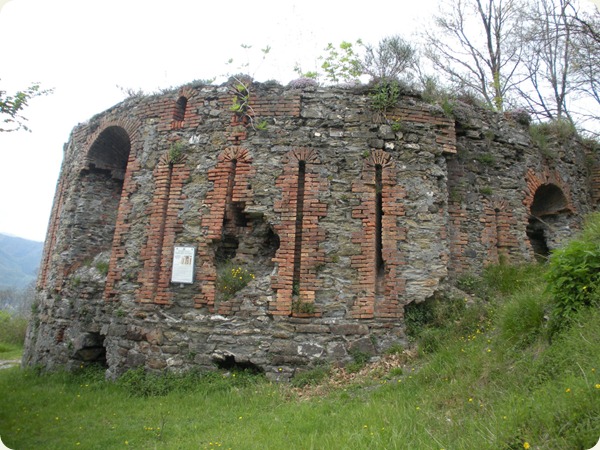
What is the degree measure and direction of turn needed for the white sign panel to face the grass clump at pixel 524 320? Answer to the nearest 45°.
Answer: approximately 45° to its left

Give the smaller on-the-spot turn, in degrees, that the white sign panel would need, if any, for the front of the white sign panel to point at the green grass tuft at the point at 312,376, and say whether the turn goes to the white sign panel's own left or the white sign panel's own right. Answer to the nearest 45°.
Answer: approximately 45° to the white sign panel's own left

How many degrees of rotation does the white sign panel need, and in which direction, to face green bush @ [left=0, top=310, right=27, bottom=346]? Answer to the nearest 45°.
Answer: approximately 135° to its right

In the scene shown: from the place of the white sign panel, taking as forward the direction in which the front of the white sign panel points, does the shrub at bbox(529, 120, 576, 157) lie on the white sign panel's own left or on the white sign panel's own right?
on the white sign panel's own left

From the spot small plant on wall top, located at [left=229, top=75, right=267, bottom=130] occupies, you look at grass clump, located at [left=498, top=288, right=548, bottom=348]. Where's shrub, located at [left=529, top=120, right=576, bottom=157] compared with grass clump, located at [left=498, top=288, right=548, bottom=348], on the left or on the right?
left

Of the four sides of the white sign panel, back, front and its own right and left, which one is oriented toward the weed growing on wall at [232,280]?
left

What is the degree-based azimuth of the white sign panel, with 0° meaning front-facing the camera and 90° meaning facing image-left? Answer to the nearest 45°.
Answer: approximately 0°
